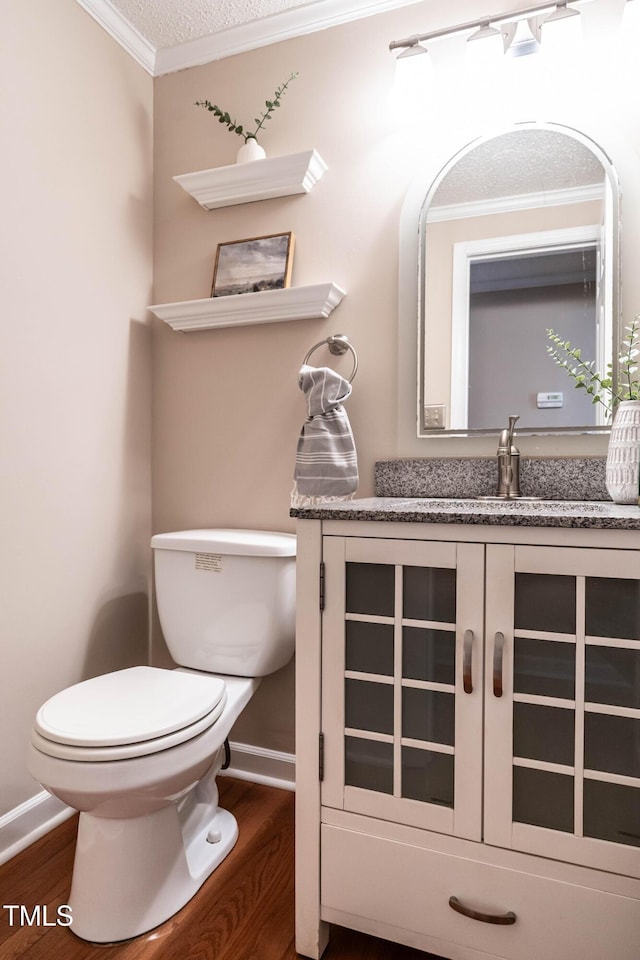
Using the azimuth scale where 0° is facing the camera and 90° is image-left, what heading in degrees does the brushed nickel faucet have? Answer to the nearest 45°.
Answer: approximately 45°

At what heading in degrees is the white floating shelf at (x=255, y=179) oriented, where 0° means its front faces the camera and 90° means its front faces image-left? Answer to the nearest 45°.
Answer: approximately 45°

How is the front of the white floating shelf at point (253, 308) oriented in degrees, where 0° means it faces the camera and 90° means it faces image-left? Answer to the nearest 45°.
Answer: approximately 45°
